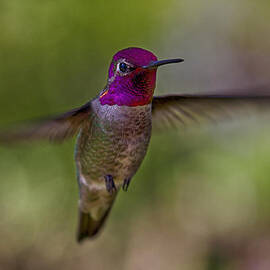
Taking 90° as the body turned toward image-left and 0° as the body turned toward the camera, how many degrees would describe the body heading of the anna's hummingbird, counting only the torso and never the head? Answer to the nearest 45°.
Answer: approximately 315°
